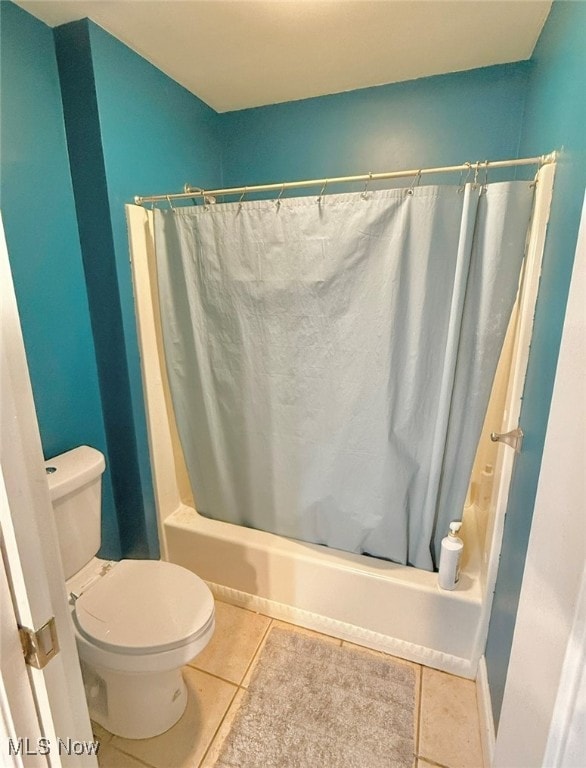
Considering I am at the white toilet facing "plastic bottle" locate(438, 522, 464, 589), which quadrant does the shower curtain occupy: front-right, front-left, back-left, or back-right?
front-left

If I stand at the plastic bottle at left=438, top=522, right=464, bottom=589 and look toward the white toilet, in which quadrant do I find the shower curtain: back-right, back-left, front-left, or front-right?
front-right

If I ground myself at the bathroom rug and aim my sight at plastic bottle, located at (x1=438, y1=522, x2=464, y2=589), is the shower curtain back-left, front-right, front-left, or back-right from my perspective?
front-left

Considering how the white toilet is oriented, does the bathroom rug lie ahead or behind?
ahead

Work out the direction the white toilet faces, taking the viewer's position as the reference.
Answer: facing the viewer and to the right of the viewer

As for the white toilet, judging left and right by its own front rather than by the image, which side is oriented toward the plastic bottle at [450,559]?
front
